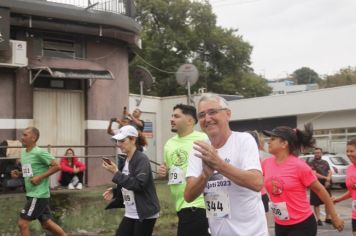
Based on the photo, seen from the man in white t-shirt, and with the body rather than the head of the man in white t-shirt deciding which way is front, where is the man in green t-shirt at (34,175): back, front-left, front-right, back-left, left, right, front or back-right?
right

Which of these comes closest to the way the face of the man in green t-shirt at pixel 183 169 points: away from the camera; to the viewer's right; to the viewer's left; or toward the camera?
to the viewer's left

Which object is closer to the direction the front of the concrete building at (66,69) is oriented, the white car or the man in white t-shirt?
the man in white t-shirt

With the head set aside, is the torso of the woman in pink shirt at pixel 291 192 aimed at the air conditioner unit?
no

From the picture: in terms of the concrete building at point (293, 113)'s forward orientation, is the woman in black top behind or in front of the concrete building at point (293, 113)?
in front

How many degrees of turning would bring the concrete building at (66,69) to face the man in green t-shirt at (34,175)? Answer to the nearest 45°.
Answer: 0° — it already faces them

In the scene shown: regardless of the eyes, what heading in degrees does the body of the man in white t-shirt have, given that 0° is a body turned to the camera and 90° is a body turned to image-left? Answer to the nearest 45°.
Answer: approximately 45°

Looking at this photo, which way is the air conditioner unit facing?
toward the camera

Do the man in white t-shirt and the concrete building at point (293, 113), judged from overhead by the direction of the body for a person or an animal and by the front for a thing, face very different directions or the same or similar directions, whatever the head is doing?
same or similar directions

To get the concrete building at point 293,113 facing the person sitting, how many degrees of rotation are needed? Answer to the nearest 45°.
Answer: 0° — it already faces them

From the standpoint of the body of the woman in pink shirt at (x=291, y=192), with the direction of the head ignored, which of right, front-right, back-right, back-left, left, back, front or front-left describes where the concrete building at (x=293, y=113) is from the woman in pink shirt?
back-right

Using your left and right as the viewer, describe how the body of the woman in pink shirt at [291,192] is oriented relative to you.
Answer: facing the viewer and to the left of the viewer

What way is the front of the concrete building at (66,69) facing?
toward the camera

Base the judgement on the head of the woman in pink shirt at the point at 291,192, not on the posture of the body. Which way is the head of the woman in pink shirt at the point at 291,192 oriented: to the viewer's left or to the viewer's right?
to the viewer's left

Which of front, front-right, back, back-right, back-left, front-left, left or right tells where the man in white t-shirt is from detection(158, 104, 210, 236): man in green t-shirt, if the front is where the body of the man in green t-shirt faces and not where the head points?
front-left

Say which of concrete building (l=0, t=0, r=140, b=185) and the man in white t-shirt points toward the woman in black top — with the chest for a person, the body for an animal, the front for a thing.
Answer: the concrete building
